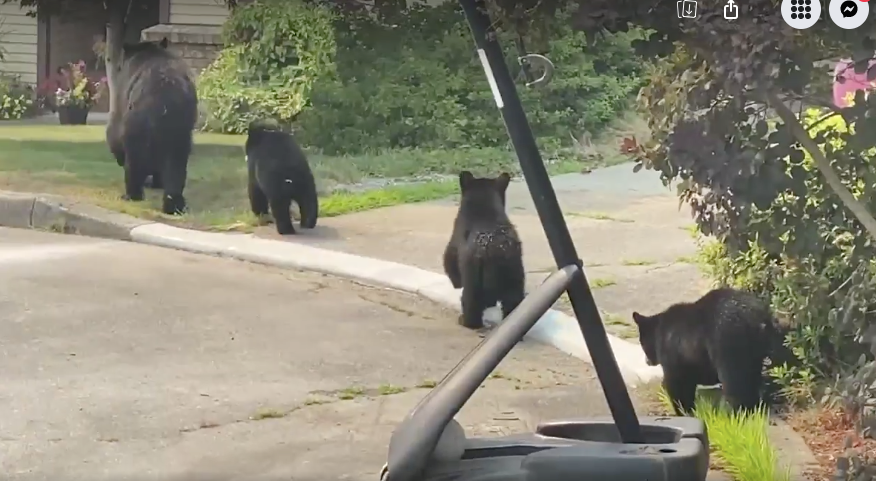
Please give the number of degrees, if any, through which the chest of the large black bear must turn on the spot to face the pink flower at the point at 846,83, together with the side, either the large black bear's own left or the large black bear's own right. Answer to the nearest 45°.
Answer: approximately 180°

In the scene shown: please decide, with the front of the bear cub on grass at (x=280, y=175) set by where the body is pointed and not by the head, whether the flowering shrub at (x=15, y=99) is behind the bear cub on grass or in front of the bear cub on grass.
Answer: in front

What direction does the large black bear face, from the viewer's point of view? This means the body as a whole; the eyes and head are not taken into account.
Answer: away from the camera

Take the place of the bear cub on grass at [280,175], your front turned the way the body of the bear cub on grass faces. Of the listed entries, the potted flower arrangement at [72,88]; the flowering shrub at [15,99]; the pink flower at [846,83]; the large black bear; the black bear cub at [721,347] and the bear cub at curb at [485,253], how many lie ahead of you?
3

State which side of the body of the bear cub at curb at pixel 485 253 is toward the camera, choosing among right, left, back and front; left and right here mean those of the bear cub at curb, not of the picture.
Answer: back

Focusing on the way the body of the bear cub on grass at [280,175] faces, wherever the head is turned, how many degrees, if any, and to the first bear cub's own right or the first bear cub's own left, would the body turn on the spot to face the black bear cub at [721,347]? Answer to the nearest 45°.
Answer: approximately 180°

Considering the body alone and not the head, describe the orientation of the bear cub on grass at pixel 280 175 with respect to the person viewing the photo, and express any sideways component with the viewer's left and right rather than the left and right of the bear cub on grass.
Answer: facing away from the viewer and to the left of the viewer

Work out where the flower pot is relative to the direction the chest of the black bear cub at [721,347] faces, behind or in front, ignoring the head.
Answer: in front

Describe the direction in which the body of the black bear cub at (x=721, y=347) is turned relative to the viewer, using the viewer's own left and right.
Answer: facing away from the viewer and to the left of the viewer
